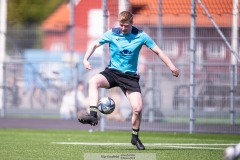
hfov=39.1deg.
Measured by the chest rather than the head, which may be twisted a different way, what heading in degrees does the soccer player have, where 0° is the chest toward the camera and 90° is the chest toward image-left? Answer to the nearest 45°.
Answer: approximately 0°

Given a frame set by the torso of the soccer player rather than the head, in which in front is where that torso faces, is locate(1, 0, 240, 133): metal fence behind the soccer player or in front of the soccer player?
behind

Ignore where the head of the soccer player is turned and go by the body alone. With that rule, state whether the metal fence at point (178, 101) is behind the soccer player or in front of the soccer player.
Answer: behind
